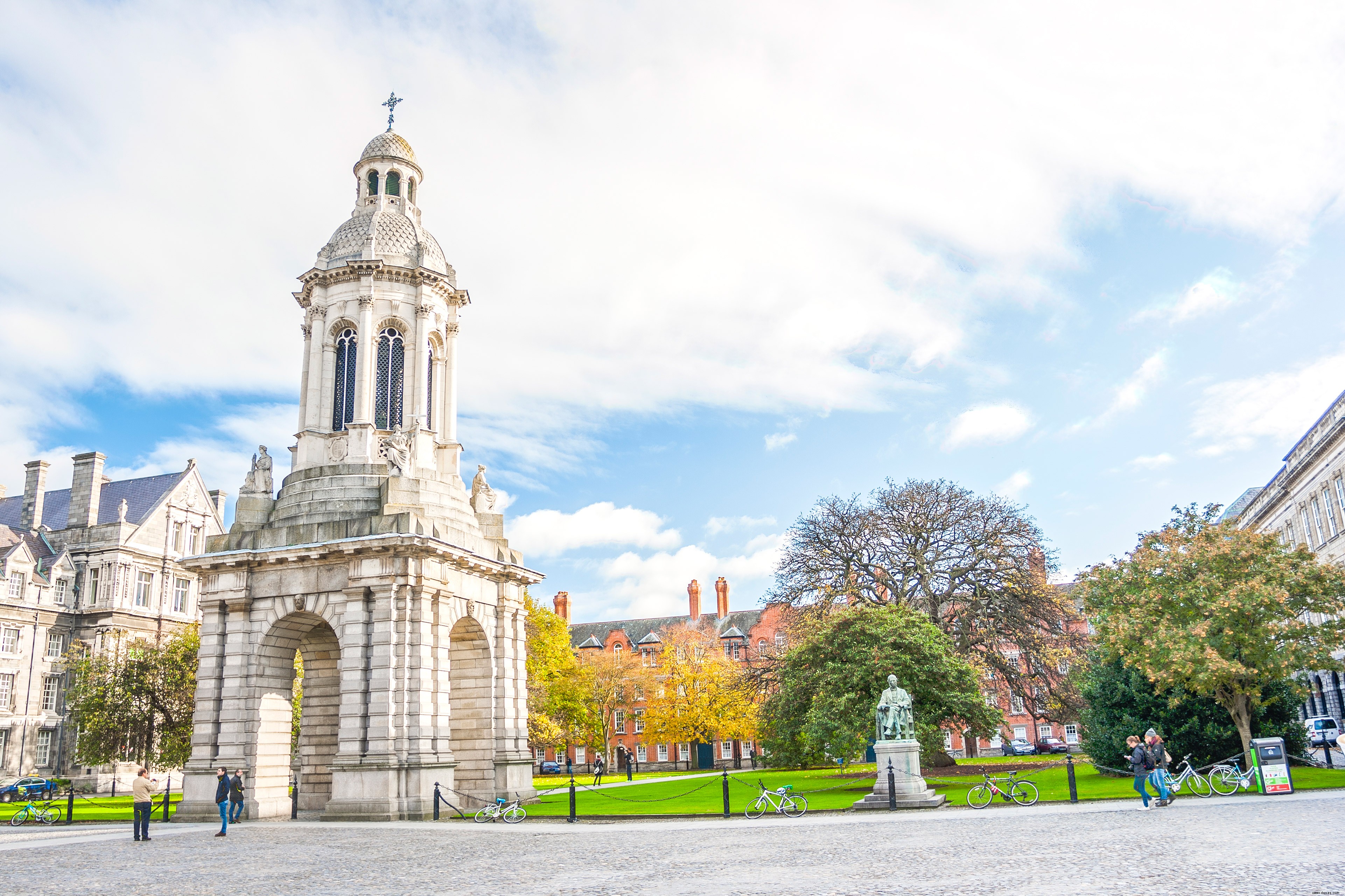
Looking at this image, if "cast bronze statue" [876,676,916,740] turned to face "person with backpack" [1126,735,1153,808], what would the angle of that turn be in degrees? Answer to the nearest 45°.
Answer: approximately 45° to its left

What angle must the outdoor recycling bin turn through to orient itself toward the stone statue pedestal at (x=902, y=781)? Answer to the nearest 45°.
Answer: approximately 90° to its right

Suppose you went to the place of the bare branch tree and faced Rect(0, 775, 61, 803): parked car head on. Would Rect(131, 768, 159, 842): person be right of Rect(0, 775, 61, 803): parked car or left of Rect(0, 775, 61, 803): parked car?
left

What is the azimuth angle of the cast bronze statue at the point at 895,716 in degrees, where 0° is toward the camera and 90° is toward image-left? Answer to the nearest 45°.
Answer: approximately 0°

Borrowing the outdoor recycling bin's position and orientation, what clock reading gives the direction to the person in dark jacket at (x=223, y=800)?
The person in dark jacket is roughly at 2 o'clock from the outdoor recycling bin.

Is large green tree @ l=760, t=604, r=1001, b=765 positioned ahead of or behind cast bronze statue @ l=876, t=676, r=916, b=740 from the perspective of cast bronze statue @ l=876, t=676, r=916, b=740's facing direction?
behind

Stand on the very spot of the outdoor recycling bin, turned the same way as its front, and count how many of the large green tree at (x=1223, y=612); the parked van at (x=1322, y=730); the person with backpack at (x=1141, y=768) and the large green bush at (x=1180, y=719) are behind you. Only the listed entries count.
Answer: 3

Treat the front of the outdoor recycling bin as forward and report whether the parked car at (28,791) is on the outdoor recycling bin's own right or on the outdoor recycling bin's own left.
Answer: on the outdoor recycling bin's own right

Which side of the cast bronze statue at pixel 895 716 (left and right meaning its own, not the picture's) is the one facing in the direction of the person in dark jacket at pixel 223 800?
right

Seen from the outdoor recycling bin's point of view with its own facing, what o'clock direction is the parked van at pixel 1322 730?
The parked van is roughly at 6 o'clock from the outdoor recycling bin.

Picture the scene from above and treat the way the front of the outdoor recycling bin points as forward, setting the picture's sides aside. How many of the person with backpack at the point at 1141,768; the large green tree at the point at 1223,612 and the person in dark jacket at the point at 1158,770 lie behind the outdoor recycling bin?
1

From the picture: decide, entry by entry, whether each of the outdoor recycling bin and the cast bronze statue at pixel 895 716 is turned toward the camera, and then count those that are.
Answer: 2
